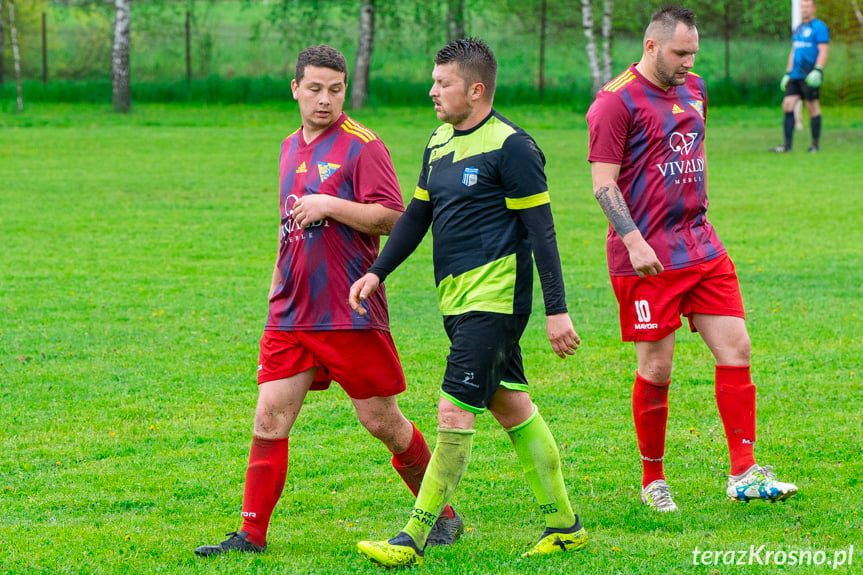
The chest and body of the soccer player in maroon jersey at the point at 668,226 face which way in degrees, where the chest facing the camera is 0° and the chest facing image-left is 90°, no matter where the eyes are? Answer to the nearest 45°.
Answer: approximately 315°

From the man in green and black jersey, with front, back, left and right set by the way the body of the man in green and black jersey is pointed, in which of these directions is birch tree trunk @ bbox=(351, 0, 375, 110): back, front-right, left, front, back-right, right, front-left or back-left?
back-right

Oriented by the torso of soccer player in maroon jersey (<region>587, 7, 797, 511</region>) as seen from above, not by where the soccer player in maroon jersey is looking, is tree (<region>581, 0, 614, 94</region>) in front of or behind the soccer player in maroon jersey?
behind

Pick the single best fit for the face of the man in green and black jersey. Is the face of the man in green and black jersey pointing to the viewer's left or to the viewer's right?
to the viewer's left

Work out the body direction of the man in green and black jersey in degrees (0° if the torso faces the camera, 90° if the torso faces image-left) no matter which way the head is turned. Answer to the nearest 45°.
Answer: approximately 45°

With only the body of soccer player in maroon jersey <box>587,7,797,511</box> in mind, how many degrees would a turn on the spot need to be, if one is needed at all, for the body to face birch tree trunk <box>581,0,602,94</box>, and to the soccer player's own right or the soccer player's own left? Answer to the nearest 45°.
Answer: approximately 135° to the soccer player's own left

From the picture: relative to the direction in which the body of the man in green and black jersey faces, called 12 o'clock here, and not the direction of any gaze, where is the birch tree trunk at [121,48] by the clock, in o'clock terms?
The birch tree trunk is roughly at 4 o'clock from the man in green and black jersey.

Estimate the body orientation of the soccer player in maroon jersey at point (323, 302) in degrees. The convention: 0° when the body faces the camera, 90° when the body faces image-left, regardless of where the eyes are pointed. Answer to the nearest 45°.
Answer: approximately 45°

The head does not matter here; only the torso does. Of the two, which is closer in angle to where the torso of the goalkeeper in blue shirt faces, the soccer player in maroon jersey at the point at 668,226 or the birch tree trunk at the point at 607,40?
the soccer player in maroon jersey

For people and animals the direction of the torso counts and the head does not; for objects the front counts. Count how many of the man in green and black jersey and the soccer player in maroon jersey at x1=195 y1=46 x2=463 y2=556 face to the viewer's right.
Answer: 0
